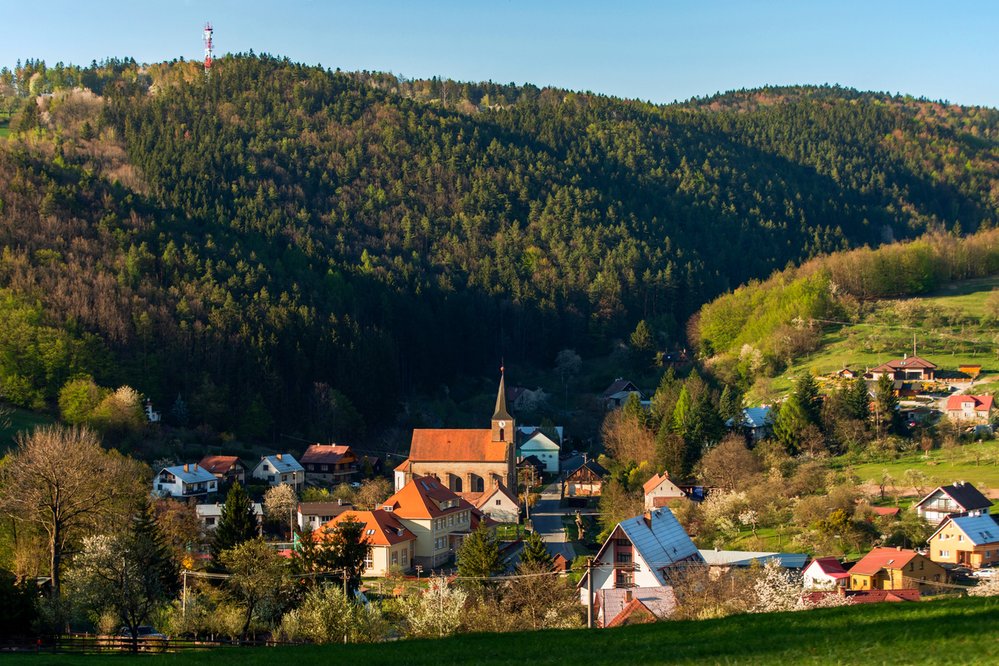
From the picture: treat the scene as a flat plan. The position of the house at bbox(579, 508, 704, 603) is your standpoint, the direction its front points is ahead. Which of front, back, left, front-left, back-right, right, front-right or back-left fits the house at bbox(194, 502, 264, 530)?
right

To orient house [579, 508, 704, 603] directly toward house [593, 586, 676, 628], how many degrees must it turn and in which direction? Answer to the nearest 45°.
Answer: approximately 45° to its left

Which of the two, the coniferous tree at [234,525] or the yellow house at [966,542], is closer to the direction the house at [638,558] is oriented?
the coniferous tree

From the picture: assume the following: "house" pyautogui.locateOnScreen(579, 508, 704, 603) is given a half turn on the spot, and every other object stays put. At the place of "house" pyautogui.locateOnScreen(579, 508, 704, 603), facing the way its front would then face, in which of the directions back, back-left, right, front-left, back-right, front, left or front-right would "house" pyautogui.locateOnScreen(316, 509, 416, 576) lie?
left

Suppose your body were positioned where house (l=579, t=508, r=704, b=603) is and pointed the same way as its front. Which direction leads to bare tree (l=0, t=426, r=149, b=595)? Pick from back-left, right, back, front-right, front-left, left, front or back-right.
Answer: front-right

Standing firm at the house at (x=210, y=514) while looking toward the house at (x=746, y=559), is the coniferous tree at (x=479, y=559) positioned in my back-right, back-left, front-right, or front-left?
front-right

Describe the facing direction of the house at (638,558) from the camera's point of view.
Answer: facing the viewer and to the left of the viewer

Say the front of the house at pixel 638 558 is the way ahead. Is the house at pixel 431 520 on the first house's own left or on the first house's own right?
on the first house's own right

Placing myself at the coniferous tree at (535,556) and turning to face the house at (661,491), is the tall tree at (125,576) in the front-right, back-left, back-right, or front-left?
back-left

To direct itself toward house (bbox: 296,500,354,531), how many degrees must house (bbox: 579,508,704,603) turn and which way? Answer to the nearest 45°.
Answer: approximately 90° to its right

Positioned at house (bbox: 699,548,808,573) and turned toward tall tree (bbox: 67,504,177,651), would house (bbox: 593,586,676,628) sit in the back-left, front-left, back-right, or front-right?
front-left

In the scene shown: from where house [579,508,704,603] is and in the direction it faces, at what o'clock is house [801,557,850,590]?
house [801,557,850,590] is roughly at 8 o'clock from house [579,508,704,603].

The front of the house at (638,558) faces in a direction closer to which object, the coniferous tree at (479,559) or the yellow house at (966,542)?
the coniferous tree

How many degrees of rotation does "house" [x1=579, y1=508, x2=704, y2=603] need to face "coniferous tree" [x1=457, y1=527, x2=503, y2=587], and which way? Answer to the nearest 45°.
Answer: approximately 45° to its right

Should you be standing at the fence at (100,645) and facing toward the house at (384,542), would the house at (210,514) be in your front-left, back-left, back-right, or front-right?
front-left

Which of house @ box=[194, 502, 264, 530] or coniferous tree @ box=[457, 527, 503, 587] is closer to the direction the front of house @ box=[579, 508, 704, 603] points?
the coniferous tree

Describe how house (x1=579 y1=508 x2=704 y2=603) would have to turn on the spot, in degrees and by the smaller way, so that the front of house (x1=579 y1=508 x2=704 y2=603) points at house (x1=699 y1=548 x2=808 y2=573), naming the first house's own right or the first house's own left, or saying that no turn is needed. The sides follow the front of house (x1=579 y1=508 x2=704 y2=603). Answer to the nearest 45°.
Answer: approximately 180°

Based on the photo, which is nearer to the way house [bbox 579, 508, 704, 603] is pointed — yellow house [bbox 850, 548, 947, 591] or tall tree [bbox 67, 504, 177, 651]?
the tall tree

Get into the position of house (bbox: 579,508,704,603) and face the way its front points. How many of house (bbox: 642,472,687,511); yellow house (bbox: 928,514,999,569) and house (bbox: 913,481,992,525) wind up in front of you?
0
